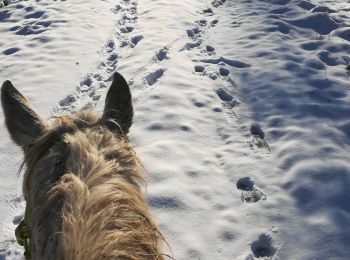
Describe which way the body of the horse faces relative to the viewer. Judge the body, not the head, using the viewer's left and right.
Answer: facing away from the viewer
